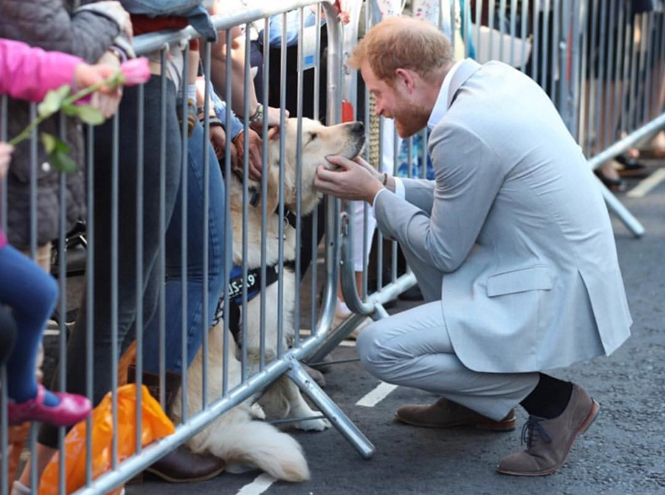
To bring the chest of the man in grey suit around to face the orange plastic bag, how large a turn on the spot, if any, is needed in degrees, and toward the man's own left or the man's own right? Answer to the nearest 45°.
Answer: approximately 45° to the man's own left

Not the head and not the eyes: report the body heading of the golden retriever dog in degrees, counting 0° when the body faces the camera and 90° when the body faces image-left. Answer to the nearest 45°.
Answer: approximately 270°

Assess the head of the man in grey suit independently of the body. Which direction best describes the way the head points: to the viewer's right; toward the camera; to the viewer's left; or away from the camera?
to the viewer's left

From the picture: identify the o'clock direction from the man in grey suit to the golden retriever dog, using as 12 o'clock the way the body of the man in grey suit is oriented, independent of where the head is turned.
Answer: The golden retriever dog is roughly at 12 o'clock from the man in grey suit.

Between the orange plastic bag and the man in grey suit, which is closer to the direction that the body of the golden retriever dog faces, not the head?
the man in grey suit

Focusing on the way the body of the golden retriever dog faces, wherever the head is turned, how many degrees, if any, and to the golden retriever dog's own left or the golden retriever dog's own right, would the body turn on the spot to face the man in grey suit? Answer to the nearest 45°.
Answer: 0° — it already faces them

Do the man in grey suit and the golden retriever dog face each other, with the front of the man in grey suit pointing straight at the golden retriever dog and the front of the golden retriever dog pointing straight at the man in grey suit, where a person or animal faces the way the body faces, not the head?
yes

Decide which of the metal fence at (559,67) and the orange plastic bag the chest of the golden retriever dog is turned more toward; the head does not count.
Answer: the metal fence

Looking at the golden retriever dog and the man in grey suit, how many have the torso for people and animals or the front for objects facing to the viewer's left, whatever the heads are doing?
1

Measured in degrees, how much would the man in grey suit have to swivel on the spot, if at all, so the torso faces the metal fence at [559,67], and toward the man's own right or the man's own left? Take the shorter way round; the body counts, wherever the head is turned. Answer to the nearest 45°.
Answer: approximately 90° to the man's own right

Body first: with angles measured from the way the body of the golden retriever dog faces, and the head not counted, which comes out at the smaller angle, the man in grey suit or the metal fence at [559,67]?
the man in grey suit

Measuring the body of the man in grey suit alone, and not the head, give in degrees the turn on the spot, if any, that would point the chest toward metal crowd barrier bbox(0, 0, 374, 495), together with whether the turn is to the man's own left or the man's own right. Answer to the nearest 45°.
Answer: approximately 45° to the man's own left

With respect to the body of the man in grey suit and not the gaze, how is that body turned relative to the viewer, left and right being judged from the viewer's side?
facing to the left of the viewer

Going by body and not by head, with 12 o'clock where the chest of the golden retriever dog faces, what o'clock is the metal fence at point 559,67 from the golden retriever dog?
The metal fence is roughly at 10 o'clock from the golden retriever dog.

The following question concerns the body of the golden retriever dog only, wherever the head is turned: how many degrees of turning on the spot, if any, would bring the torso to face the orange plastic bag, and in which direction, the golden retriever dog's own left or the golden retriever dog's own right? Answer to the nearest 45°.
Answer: approximately 135° to the golden retriever dog's own right

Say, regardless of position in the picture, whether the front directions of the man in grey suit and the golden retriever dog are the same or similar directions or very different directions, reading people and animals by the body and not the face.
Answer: very different directions
